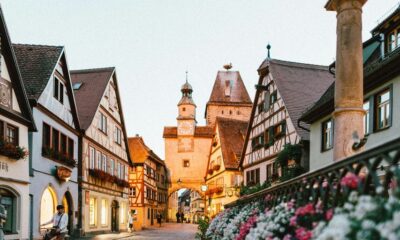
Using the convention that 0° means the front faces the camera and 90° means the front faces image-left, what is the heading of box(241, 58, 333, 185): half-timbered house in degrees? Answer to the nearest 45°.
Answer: approximately 45°

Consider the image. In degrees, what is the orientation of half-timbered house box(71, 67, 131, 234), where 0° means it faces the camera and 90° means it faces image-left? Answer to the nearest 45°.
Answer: approximately 315°

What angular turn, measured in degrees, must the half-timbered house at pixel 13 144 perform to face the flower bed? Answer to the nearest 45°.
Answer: approximately 45° to its right

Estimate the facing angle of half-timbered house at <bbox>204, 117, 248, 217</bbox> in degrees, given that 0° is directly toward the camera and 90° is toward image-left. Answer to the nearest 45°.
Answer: approximately 45°

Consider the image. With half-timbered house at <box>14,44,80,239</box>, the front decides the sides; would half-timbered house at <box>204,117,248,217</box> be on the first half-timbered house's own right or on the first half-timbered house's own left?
on the first half-timbered house's own left
